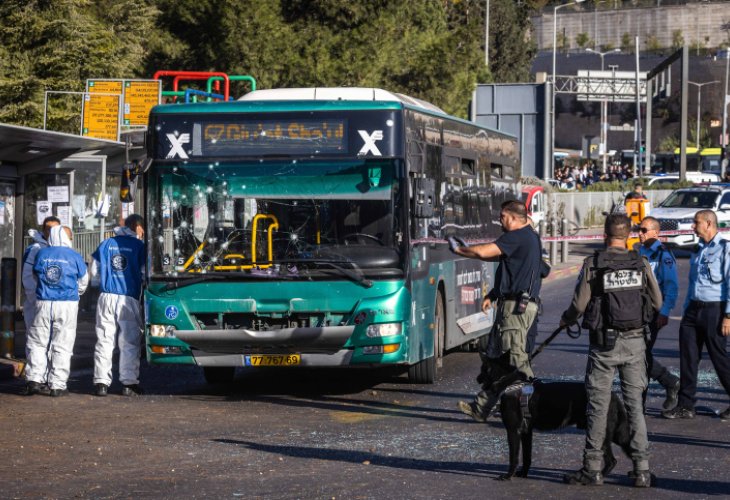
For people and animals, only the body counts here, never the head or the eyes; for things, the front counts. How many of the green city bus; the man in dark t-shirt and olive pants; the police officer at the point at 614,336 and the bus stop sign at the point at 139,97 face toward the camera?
2

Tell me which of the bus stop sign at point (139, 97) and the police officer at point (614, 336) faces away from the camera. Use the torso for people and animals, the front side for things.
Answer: the police officer

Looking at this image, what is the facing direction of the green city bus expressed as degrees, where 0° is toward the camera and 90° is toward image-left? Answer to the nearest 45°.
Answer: approximately 0°

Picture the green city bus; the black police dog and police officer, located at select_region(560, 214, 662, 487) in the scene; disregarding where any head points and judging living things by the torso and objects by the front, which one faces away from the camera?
the police officer

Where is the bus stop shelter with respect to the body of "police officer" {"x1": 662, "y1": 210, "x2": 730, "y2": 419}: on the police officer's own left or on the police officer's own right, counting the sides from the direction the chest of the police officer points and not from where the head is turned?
on the police officer's own right

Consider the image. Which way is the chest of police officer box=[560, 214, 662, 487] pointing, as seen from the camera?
away from the camera
